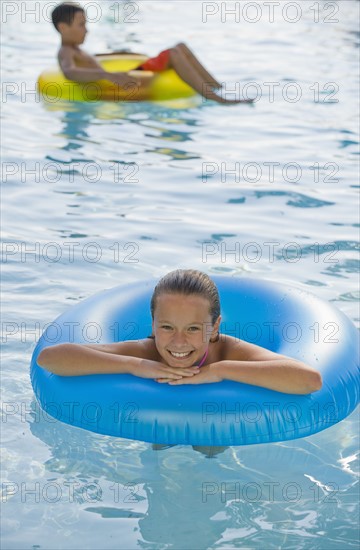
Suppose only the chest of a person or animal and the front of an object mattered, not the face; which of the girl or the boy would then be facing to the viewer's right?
the boy

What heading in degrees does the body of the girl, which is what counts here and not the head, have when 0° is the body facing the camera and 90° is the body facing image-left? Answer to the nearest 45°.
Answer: approximately 0°

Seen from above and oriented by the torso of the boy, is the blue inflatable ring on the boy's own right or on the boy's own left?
on the boy's own right

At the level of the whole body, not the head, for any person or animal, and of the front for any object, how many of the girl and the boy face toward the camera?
1

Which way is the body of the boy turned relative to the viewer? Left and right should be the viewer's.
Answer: facing to the right of the viewer

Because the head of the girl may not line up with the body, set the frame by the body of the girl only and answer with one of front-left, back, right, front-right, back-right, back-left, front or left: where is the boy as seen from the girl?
back

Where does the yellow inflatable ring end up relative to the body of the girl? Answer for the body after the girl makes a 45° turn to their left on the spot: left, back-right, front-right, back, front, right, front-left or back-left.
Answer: back-left

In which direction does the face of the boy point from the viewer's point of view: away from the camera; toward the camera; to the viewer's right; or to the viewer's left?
to the viewer's right

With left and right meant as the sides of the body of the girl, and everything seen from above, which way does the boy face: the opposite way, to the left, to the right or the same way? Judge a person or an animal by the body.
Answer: to the left

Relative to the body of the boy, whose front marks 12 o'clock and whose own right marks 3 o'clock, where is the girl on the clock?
The girl is roughly at 3 o'clock from the boy.
